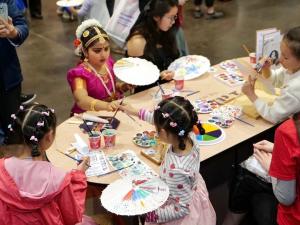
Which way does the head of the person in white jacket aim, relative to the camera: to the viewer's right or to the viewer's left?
to the viewer's left

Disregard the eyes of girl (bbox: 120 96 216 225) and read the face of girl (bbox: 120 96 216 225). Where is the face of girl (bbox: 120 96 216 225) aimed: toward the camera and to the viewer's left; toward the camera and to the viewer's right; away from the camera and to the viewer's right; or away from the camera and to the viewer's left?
away from the camera and to the viewer's left

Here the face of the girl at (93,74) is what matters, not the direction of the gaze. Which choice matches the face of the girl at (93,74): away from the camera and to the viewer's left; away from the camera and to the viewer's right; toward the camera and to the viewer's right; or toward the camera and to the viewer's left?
toward the camera and to the viewer's right

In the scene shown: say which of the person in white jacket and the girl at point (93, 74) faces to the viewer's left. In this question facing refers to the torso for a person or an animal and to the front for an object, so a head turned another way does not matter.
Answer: the person in white jacket

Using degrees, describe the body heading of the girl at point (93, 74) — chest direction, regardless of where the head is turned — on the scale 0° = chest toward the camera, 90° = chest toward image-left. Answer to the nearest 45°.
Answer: approximately 315°

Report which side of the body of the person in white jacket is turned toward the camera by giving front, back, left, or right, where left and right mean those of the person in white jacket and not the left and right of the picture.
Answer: left

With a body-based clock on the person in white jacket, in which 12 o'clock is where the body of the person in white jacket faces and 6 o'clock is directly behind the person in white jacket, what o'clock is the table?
The table is roughly at 11 o'clock from the person in white jacket.

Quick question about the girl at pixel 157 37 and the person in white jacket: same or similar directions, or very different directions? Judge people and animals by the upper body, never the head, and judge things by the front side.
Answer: very different directions

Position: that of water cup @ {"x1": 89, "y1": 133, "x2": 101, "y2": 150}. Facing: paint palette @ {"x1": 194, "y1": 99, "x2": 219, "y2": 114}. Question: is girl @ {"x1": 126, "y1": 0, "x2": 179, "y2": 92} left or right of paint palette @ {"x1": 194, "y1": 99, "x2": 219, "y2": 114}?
left

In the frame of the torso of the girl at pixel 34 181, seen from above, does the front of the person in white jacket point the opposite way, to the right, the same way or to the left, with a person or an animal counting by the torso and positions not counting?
to the left

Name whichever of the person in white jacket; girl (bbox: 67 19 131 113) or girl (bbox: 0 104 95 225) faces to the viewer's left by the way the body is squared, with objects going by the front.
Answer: the person in white jacket

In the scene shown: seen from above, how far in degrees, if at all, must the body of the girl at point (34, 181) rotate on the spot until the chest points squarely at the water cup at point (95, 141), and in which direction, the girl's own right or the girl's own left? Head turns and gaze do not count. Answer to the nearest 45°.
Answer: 0° — they already face it
